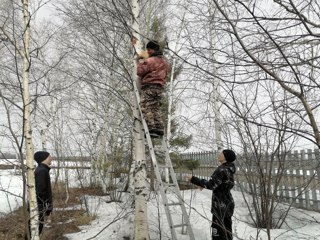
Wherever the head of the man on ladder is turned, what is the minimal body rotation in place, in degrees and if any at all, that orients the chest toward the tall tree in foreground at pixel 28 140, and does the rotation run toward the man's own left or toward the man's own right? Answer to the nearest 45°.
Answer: approximately 45° to the man's own left

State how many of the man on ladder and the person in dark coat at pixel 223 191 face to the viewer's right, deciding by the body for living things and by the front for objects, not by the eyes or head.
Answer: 0

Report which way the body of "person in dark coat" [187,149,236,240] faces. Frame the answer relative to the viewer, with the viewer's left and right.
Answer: facing to the left of the viewer

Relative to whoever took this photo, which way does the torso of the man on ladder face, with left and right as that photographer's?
facing away from the viewer and to the left of the viewer

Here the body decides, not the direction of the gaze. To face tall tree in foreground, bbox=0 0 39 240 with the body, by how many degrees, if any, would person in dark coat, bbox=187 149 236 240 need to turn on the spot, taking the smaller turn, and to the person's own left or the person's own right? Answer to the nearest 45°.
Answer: approximately 45° to the person's own left
